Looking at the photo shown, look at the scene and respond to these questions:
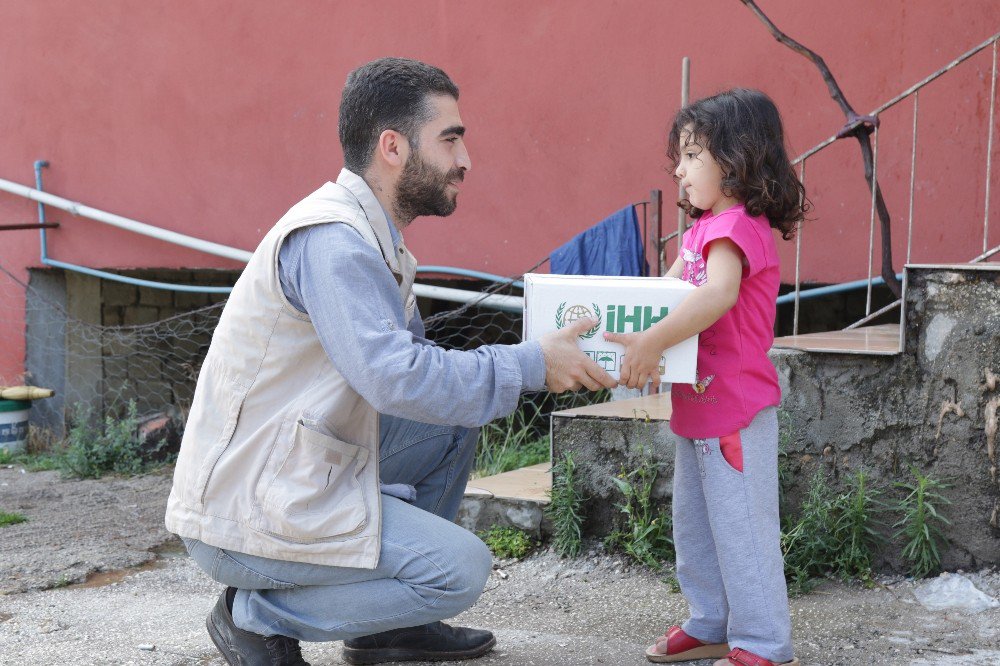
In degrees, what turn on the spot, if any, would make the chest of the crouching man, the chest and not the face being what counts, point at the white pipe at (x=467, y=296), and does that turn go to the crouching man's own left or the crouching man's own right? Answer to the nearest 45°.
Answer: approximately 90° to the crouching man's own left

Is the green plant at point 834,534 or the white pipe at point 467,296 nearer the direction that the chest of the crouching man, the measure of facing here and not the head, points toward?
the green plant

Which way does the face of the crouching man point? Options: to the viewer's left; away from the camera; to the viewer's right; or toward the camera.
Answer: to the viewer's right

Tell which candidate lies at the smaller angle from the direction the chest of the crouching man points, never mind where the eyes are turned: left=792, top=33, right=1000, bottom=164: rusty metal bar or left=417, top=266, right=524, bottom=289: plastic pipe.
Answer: the rusty metal bar

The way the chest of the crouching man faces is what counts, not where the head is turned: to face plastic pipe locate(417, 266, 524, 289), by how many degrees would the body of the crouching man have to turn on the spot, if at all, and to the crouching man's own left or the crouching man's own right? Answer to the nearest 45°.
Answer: approximately 90° to the crouching man's own left

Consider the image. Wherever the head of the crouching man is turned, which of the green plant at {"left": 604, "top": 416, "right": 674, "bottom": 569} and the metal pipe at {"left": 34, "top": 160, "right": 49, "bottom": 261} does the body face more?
the green plant

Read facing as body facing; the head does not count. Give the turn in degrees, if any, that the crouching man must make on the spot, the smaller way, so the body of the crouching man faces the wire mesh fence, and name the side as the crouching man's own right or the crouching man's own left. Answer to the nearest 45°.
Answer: approximately 90° to the crouching man's own left

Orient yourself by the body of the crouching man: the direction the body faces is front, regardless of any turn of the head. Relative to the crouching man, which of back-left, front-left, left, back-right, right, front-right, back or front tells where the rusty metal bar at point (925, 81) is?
front-left

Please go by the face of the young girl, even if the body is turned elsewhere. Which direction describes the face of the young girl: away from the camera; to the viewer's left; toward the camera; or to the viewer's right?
to the viewer's left

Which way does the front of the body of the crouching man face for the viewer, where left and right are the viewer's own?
facing to the right of the viewer

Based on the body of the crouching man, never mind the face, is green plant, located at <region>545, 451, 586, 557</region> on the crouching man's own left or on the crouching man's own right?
on the crouching man's own left
